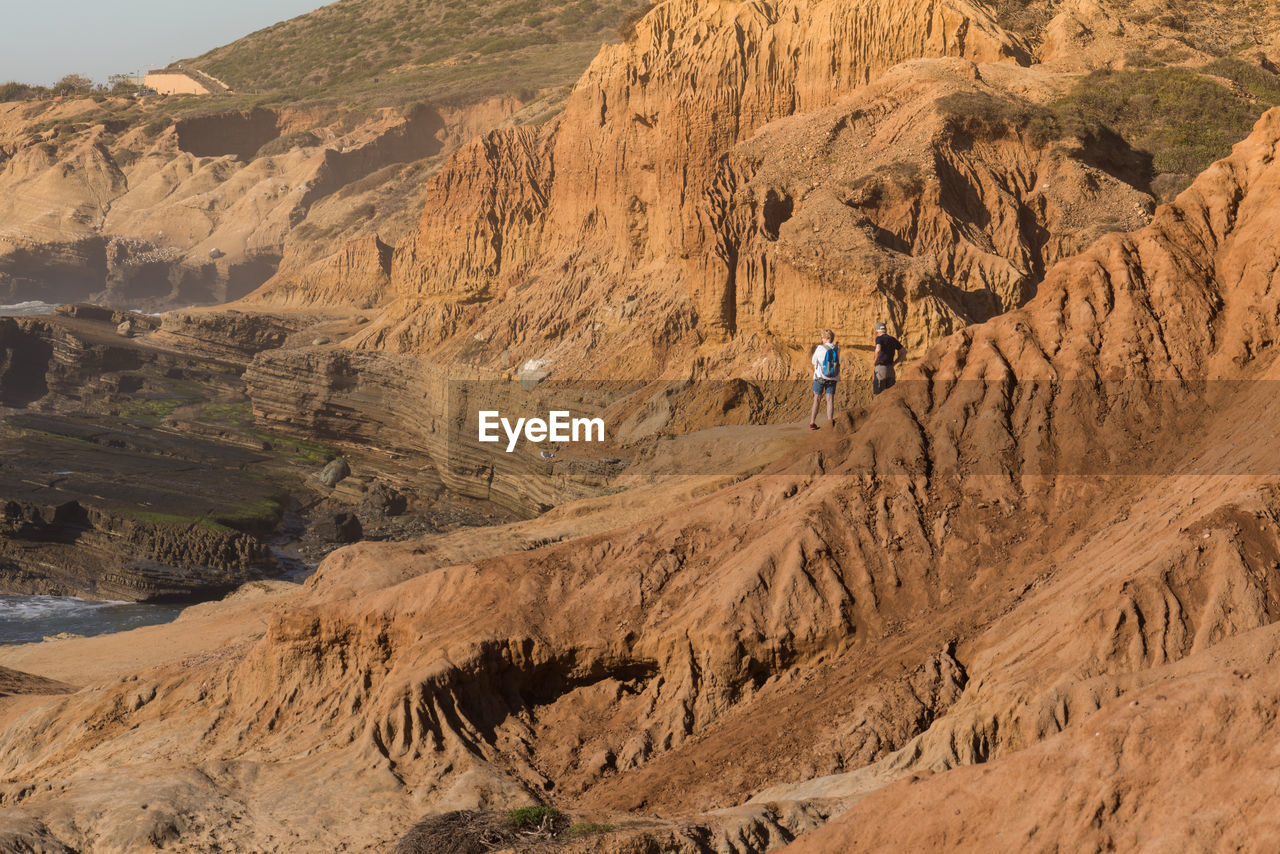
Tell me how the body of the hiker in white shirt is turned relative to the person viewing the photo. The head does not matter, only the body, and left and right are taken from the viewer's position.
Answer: facing away from the viewer and to the left of the viewer

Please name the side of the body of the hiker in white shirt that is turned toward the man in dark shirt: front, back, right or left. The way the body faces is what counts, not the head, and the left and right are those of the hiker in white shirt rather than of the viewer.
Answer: right
